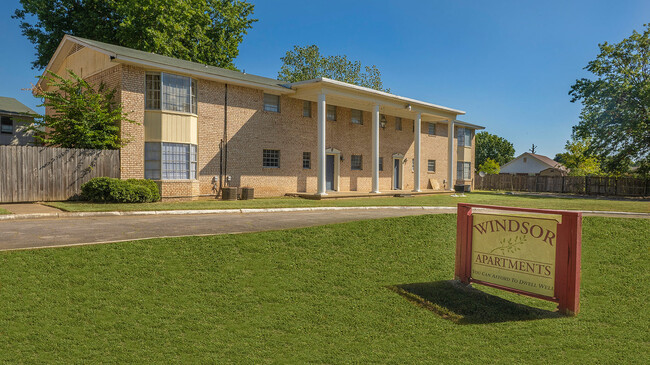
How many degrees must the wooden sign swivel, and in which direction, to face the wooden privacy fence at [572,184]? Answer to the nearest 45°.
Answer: approximately 135° to its right

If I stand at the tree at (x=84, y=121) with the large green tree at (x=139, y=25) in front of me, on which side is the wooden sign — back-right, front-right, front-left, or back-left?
back-right

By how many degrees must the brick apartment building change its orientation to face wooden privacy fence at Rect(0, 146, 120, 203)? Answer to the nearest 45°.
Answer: approximately 90° to its right

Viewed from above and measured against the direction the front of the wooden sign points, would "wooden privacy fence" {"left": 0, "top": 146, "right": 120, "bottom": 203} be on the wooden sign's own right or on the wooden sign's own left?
on the wooden sign's own right

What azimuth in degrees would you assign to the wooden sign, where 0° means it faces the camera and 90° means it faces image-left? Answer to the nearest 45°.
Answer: approximately 45°

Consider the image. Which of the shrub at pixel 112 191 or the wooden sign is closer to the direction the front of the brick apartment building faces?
the wooden sign

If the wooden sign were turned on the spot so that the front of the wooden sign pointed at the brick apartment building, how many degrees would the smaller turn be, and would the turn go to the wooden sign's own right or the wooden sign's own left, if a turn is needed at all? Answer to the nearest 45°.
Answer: approximately 90° to the wooden sign's own right

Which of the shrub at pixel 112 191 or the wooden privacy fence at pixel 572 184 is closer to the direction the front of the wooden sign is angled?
the shrub

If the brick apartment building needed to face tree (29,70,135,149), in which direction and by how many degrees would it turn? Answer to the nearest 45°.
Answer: approximately 90° to its right
